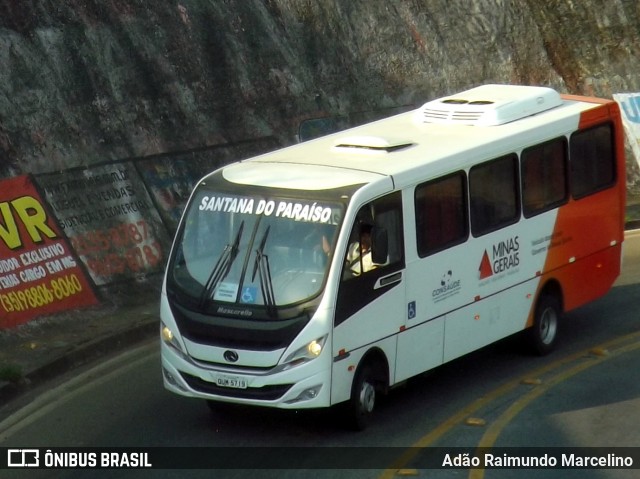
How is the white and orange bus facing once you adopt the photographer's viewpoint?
facing the viewer and to the left of the viewer
